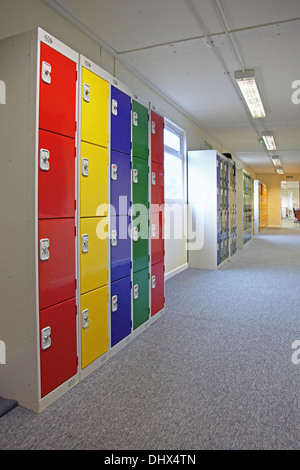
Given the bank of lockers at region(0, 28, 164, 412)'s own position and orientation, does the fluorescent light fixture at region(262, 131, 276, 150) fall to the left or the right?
on its left

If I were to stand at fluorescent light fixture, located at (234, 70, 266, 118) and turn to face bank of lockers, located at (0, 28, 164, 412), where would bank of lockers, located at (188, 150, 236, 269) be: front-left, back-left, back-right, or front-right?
back-right

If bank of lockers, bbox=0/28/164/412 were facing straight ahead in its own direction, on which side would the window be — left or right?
on its left

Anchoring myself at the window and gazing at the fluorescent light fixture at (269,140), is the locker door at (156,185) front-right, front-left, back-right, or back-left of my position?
back-right

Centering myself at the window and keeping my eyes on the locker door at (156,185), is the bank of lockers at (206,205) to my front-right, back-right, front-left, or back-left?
back-left
